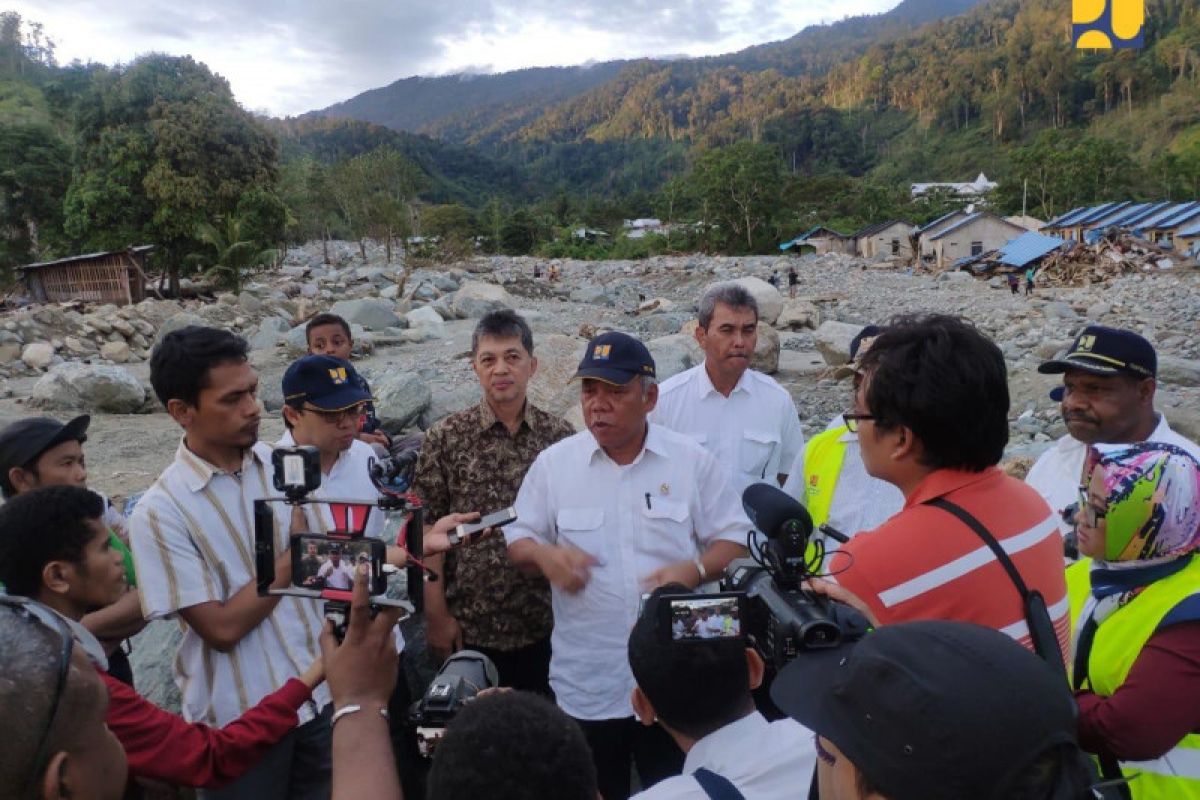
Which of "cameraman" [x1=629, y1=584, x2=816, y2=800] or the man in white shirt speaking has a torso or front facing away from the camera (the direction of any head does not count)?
the cameraman

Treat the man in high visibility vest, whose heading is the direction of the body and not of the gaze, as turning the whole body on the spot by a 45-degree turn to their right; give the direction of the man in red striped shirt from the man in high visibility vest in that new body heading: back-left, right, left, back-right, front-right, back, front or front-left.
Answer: left

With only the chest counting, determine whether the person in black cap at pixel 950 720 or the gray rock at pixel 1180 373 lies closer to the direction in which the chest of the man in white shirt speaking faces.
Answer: the person in black cap

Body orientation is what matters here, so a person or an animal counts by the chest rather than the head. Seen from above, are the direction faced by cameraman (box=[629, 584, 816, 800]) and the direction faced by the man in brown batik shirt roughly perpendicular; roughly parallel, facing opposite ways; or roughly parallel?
roughly parallel, facing opposite ways

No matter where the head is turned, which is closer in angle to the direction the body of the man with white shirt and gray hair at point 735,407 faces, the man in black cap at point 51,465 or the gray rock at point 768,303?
the man in black cap

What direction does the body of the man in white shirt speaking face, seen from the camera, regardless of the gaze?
toward the camera

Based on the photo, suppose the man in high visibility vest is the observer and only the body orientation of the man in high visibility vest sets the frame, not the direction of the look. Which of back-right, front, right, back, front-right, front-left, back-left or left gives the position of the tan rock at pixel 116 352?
right

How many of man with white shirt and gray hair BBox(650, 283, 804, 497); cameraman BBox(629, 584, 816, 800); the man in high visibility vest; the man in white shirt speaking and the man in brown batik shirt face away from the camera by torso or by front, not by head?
1

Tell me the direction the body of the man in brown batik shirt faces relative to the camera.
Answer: toward the camera

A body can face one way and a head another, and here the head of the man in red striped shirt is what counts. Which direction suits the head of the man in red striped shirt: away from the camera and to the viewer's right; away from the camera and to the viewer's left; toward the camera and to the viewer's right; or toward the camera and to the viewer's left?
away from the camera and to the viewer's left

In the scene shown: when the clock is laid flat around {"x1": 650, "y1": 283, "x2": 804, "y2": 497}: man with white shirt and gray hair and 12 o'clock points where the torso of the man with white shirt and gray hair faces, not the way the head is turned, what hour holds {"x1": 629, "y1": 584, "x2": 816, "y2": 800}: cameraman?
The cameraman is roughly at 12 o'clock from the man with white shirt and gray hair.

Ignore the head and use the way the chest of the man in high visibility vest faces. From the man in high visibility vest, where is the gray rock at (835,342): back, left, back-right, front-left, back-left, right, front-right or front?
back-right

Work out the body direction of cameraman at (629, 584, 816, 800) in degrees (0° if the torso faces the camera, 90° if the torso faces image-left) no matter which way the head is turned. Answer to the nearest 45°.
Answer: approximately 180°

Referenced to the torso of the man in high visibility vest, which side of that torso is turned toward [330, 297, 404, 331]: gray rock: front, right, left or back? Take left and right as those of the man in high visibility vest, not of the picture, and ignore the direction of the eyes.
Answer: right

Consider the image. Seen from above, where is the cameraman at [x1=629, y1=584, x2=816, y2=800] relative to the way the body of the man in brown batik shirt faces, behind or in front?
in front

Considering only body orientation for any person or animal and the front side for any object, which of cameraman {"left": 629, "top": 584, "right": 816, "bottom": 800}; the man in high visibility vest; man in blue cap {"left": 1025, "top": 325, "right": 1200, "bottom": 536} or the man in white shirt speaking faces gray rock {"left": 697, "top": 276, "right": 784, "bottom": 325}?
the cameraman

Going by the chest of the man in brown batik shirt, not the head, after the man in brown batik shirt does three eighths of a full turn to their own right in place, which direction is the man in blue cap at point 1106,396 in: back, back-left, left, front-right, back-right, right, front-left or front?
back-right

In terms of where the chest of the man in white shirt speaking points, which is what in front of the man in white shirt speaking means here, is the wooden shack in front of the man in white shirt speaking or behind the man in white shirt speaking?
behind
